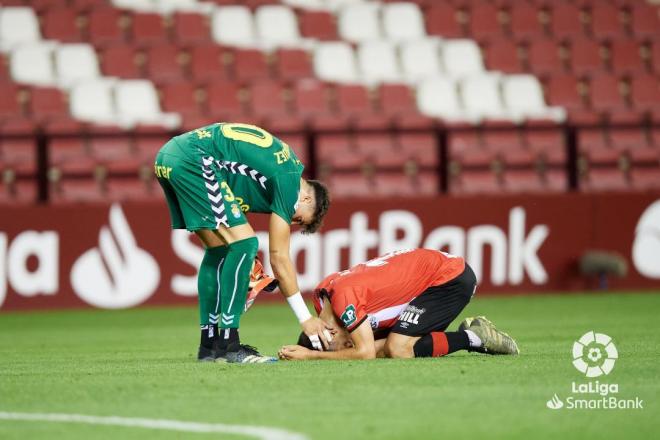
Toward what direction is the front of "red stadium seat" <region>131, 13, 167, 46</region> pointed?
toward the camera

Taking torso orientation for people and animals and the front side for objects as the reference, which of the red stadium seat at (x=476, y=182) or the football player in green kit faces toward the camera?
the red stadium seat

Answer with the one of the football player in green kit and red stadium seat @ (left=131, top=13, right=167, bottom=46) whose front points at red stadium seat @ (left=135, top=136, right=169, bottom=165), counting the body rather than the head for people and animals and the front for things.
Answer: red stadium seat @ (left=131, top=13, right=167, bottom=46)

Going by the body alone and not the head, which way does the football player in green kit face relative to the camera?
to the viewer's right

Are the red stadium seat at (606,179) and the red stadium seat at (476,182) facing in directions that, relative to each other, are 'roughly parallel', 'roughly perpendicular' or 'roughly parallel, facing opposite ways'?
roughly parallel

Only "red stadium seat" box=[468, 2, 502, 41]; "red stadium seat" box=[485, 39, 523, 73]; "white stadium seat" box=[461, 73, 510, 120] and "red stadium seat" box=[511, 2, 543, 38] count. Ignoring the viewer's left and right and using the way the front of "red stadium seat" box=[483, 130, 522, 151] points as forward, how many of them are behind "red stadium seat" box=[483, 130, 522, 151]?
4

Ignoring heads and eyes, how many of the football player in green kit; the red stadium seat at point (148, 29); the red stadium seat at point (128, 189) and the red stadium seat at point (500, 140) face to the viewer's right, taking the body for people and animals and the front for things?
1

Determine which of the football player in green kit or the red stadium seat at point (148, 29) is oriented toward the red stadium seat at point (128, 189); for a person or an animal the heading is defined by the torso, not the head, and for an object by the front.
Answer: the red stadium seat at point (148, 29)

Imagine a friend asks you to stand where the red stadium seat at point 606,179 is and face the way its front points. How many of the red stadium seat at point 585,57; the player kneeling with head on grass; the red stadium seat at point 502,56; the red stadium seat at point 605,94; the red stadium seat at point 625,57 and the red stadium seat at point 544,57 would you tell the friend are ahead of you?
1

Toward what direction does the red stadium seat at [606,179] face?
toward the camera

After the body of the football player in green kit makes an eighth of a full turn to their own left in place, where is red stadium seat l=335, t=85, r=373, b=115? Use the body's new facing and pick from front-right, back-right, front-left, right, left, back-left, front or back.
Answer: front-left

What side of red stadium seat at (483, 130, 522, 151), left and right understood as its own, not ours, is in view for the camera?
front

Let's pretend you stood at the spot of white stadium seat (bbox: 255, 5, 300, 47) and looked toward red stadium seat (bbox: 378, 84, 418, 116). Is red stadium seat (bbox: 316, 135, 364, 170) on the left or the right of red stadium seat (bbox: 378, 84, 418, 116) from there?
right

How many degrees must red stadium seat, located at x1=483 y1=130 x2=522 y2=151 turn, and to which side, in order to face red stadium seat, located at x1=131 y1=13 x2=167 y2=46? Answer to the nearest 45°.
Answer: approximately 90° to its right

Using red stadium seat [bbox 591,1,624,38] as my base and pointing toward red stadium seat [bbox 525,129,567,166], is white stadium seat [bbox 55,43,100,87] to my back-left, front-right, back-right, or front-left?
front-right

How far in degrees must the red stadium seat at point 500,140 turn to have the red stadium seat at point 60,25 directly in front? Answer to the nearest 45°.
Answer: approximately 90° to its right

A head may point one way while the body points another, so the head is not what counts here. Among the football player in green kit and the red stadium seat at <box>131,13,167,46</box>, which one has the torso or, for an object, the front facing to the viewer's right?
the football player in green kit

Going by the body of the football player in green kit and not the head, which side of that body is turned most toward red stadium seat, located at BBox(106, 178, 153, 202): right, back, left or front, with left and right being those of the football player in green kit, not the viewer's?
left
